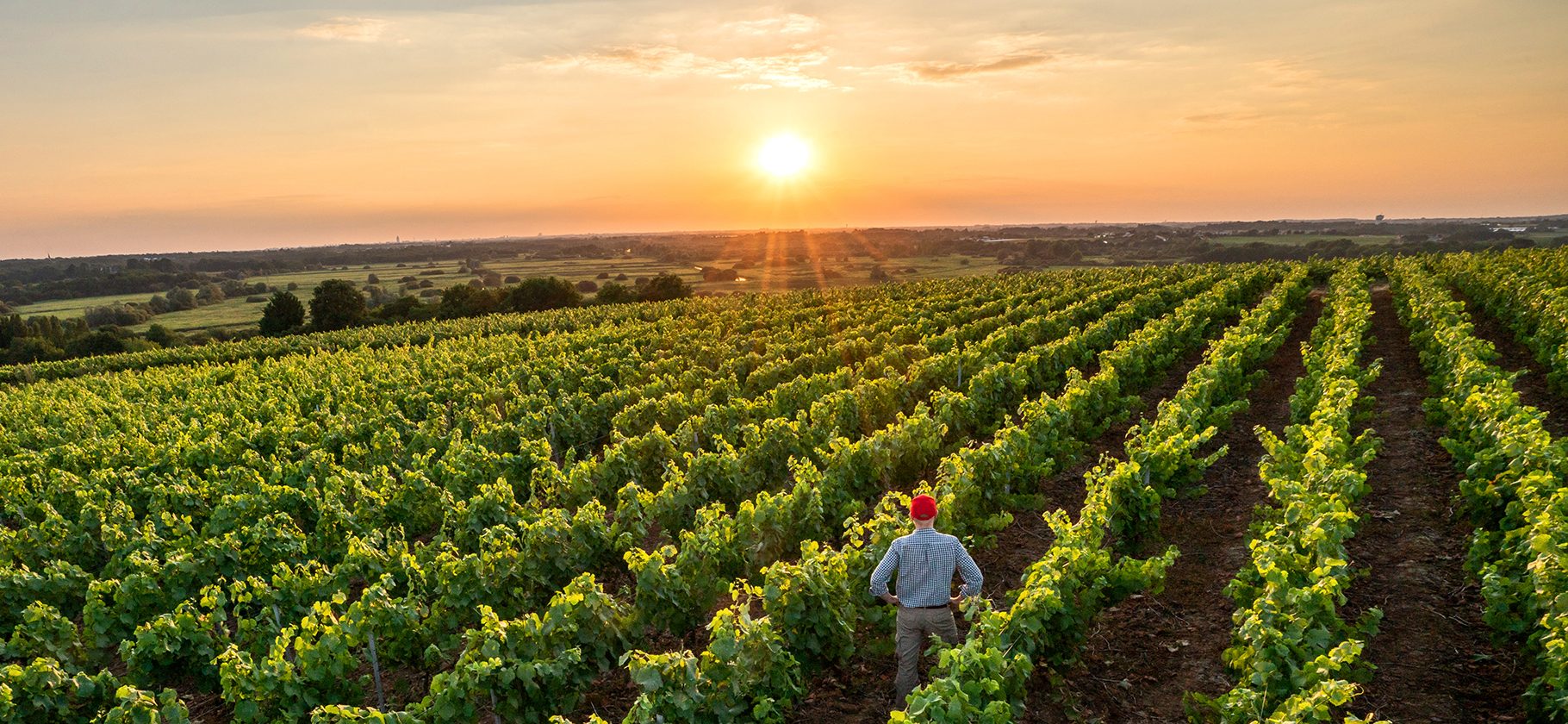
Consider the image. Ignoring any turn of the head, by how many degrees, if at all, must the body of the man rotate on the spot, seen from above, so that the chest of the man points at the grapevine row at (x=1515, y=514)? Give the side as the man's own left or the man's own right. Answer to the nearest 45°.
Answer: approximately 45° to the man's own right

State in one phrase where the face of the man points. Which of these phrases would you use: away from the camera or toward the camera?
away from the camera

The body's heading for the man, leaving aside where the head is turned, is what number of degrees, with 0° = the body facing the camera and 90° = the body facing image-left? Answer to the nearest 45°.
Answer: approximately 180°
